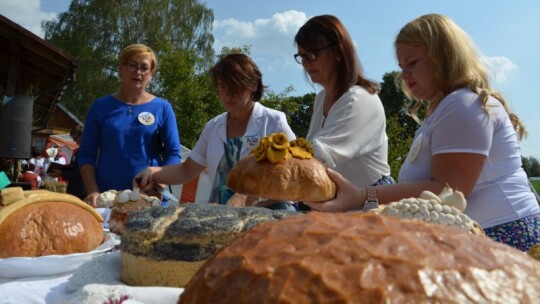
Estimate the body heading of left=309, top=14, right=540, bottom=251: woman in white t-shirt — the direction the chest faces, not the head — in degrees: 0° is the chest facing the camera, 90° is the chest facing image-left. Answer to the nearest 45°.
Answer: approximately 90°

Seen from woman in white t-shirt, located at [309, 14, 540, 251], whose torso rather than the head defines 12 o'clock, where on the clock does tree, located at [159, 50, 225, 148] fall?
The tree is roughly at 2 o'clock from the woman in white t-shirt.

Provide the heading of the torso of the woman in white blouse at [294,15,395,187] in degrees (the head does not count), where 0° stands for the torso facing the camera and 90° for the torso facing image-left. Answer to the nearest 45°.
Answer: approximately 45°

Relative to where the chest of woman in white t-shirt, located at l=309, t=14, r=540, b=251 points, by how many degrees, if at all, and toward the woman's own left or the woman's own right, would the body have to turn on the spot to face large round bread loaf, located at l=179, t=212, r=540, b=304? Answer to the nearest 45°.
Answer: approximately 90° to the woman's own left

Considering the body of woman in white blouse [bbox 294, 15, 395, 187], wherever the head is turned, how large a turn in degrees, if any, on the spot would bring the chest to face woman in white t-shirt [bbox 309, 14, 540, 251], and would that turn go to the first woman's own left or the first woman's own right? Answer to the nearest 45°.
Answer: approximately 90° to the first woman's own left

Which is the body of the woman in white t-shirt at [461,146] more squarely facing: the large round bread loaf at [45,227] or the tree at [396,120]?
the large round bread loaf

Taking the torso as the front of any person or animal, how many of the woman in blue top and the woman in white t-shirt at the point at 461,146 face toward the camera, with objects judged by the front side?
1

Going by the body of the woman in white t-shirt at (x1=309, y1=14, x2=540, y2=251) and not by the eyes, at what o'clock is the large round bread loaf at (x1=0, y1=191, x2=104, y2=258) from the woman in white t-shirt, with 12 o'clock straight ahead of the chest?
The large round bread loaf is roughly at 11 o'clock from the woman in white t-shirt.

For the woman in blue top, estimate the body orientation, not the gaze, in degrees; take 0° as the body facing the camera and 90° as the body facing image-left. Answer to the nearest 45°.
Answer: approximately 0°

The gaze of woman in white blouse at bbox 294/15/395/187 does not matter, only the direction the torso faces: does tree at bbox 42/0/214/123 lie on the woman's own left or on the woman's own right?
on the woman's own right

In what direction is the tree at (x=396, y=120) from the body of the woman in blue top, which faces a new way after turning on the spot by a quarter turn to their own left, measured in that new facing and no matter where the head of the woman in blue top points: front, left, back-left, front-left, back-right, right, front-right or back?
front-left

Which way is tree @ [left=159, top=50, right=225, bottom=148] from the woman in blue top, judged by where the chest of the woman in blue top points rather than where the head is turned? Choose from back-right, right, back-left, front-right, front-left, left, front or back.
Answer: back
